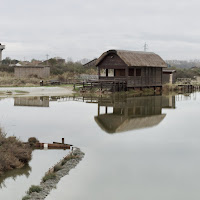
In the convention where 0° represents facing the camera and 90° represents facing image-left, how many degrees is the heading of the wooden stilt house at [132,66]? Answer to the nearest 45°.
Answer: approximately 45°
